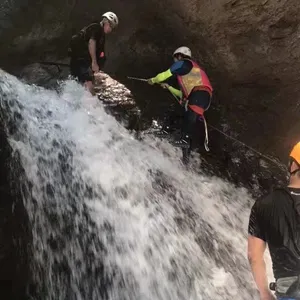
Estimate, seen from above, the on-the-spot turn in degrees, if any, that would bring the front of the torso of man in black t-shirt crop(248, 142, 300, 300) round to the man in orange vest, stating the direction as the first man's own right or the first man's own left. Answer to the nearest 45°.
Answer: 0° — they already face them

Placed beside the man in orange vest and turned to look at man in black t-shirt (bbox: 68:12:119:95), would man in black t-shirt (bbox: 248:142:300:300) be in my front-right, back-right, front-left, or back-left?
back-left

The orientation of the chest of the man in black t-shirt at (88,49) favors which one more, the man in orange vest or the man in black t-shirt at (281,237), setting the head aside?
the man in orange vest

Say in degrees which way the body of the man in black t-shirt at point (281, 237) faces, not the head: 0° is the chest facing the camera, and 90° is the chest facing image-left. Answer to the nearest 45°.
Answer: approximately 180°

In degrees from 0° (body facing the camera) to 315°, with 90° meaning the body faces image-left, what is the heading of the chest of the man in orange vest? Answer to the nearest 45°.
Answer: approximately 90°

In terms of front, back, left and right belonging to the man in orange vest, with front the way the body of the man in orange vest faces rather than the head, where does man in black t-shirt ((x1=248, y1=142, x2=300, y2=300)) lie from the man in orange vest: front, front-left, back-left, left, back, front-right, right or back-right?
left

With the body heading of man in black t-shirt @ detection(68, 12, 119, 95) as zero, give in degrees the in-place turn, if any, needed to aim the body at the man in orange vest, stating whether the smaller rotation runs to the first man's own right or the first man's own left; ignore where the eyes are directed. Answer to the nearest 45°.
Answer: approximately 45° to the first man's own right

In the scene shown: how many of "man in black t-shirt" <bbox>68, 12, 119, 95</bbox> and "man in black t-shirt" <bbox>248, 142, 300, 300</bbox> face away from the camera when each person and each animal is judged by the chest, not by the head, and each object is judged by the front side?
1

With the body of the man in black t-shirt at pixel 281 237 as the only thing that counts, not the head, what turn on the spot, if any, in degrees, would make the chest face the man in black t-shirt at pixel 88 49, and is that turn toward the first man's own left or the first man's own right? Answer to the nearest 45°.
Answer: approximately 45° to the first man's own left
